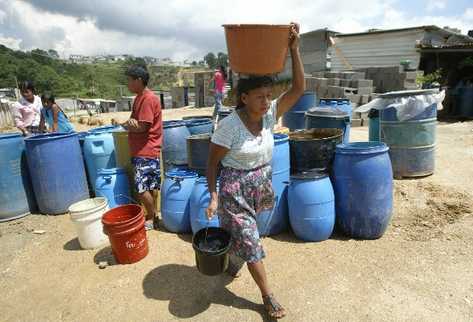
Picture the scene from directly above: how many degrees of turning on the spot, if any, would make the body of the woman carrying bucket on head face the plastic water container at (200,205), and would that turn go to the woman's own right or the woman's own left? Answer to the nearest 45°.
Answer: approximately 180°

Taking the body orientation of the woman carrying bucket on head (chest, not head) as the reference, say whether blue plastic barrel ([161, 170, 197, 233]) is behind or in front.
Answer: behind

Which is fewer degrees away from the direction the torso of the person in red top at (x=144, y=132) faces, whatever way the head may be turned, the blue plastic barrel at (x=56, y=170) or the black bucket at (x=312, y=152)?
the blue plastic barrel

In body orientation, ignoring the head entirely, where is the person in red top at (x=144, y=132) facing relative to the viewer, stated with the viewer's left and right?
facing to the left of the viewer

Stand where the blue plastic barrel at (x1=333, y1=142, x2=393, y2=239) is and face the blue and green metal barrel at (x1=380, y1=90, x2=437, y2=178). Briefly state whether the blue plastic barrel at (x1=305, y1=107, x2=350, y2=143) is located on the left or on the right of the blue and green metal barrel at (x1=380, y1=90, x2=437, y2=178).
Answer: left

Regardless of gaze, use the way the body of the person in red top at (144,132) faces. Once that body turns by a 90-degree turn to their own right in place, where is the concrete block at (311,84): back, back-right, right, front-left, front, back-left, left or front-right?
front-right

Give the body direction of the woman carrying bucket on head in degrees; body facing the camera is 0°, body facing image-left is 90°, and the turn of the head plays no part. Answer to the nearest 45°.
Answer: approximately 315°

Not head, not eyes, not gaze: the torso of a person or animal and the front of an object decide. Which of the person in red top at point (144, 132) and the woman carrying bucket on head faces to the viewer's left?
the person in red top

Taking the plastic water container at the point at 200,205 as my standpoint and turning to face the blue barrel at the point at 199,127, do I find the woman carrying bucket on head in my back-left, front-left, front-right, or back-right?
back-right
